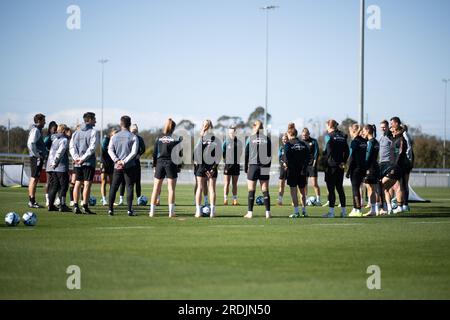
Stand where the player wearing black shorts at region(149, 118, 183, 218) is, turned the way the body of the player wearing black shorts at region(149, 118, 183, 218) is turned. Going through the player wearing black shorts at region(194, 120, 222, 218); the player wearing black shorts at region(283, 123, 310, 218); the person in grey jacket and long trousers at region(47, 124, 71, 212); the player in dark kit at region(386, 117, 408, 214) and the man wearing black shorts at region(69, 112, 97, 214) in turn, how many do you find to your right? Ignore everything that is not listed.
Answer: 3

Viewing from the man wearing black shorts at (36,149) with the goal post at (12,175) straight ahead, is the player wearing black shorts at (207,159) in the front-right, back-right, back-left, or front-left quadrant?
back-right

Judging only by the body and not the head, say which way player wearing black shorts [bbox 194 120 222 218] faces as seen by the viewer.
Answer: away from the camera

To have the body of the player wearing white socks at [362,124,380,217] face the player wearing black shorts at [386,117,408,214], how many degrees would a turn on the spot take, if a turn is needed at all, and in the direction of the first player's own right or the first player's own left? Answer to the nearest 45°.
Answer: approximately 180°

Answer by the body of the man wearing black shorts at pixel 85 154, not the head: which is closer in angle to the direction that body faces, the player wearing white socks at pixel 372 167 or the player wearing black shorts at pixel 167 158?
the player wearing white socks

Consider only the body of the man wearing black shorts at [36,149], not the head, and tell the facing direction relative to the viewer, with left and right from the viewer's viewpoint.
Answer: facing to the right of the viewer

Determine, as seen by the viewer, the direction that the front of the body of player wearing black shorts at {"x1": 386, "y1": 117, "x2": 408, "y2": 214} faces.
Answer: to the viewer's left

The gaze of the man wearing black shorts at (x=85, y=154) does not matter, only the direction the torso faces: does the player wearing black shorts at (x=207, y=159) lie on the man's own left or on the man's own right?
on the man's own right

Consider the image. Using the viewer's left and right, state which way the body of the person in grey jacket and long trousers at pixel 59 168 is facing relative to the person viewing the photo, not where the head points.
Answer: facing away from the viewer and to the right of the viewer

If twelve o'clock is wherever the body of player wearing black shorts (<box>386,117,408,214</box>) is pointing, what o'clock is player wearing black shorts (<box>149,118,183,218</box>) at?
player wearing black shorts (<box>149,118,183,218</box>) is roughly at 11 o'clock from player wearing black shorts (<box>386,117,408,214</box>).

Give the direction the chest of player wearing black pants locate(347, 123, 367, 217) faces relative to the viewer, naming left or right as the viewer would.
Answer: facing away from the viewer and to the left of the viewer

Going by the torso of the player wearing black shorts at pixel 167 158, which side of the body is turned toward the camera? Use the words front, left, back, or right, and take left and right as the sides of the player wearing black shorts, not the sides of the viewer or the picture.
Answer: back
